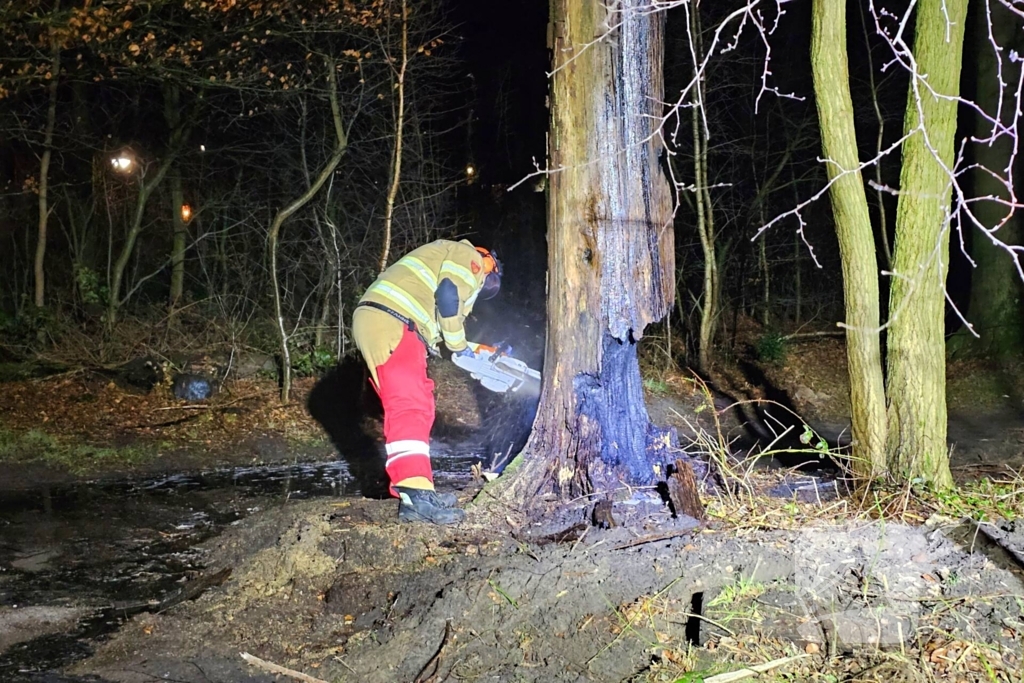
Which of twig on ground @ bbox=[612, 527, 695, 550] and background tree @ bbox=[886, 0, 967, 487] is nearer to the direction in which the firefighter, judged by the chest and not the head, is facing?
the background tree

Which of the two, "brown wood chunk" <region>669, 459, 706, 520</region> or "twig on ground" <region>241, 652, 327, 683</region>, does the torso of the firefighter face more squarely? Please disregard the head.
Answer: the brown wood chunk

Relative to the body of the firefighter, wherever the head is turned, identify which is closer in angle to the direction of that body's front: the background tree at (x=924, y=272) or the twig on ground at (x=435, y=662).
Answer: the background tree

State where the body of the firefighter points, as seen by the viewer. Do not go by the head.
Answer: to the viewer's right

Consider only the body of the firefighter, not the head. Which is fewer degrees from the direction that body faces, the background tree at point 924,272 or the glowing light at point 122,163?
the background tree

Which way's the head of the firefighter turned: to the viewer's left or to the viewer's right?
to the viewer's right

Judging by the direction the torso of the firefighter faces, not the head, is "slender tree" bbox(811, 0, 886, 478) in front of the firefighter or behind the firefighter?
in front

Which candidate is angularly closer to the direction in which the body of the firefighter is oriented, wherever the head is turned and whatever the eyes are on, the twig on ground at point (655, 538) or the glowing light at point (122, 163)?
the twig on ground

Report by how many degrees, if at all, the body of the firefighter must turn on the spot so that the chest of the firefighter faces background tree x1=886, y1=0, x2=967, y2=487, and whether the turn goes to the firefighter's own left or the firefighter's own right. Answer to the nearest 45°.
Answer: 0° — they already face it

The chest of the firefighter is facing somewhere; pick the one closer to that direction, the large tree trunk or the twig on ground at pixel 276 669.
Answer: the large tree trunk

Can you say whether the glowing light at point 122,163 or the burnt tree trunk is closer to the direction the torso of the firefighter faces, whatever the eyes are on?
the burnt tree trunk

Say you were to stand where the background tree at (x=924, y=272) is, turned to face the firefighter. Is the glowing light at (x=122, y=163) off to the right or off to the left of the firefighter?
right

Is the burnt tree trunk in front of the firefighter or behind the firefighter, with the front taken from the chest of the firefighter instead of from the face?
in front
